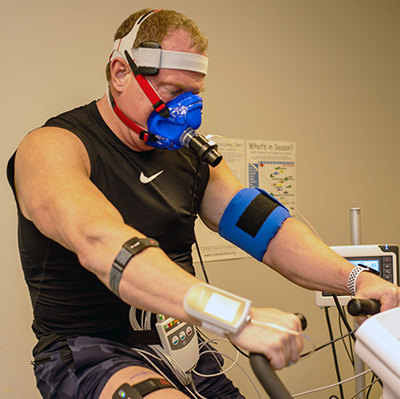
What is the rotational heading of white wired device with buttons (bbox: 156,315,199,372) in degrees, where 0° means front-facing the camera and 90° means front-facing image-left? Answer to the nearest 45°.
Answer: approximately 315°

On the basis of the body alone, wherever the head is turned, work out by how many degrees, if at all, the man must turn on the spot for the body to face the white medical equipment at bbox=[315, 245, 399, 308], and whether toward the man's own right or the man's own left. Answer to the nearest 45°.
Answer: approximately 90° to the man's own left

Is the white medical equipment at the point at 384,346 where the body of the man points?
yes

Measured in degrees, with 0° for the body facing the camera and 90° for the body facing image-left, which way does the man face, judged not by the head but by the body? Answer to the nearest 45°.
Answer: approximately 315°

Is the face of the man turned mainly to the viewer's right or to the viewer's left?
to the viewer's right

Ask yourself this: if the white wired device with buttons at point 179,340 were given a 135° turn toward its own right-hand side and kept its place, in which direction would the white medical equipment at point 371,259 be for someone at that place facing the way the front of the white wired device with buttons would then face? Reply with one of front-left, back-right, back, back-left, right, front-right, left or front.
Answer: back-right
